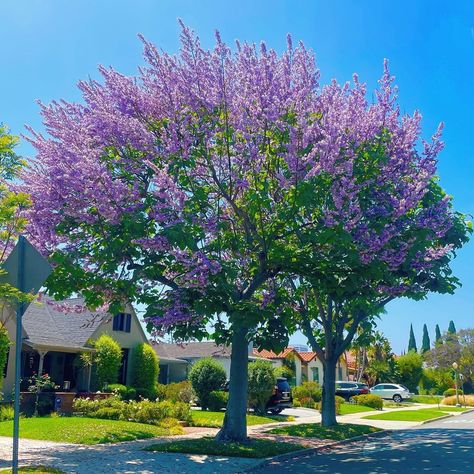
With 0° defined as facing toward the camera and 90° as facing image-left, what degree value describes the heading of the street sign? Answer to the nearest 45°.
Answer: approximately 180°

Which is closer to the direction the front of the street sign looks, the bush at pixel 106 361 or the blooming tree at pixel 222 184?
the bush

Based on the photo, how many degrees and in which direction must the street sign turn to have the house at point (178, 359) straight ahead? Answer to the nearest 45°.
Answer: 0° — it already faces it

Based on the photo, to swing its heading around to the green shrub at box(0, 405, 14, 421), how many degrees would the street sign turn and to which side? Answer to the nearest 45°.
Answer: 0° — it already faces it

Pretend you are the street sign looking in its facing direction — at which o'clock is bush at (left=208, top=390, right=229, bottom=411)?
The bush is roughly at 1 o'clock from the street sign.

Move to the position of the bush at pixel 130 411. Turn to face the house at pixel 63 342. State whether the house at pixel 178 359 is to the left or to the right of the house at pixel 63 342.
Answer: right

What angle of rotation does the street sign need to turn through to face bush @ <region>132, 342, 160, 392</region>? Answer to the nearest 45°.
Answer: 0° — it already faces it

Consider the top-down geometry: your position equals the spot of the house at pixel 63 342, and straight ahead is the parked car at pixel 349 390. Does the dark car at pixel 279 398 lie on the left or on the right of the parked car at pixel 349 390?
right

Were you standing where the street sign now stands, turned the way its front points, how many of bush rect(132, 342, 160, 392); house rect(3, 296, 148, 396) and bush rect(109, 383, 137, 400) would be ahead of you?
3

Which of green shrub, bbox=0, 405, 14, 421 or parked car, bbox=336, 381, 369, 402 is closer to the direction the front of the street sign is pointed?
the green shrub

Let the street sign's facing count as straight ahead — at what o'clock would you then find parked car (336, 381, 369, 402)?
The parked car is roughly at 1 o'clock from the street sign.

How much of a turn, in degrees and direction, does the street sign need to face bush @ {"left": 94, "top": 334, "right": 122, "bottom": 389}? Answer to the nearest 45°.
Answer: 0° — it already faces it

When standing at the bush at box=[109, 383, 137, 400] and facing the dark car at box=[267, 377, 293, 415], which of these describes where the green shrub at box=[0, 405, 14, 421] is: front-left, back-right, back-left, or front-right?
back-right
